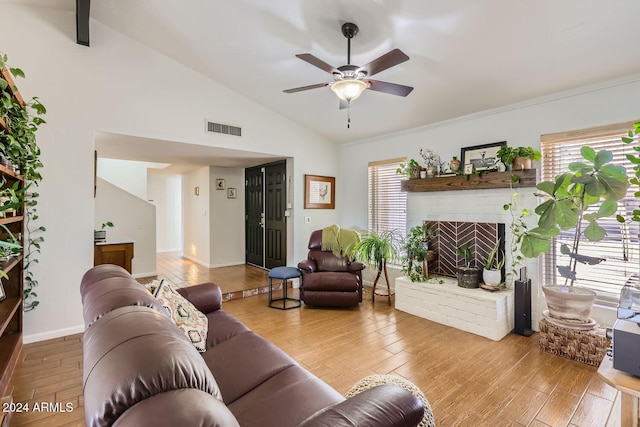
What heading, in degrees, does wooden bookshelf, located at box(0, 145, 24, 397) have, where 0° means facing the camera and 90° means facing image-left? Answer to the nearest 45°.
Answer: approximately 270°

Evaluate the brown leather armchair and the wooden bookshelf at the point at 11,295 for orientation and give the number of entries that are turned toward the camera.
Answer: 1

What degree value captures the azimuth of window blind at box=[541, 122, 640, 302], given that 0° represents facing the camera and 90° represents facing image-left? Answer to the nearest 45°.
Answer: approximately 45°

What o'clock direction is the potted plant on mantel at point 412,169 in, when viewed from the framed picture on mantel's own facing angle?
The potted plant on mantel is roughly at 2 o'clock from the framed picture on mantel.

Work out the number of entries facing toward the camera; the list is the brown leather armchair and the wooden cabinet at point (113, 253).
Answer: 2

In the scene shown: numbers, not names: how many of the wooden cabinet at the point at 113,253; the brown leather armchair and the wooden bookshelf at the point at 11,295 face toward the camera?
2

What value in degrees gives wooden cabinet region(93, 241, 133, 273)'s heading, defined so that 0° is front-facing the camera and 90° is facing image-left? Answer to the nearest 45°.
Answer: approximately 0°

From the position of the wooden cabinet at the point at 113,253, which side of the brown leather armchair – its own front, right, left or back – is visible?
right

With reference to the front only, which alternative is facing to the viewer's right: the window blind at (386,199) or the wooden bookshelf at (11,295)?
the wooden bookshelf
